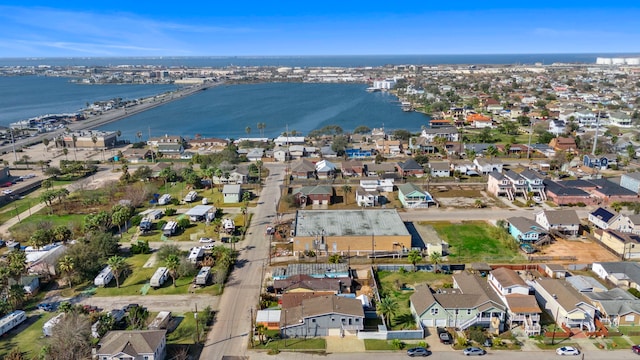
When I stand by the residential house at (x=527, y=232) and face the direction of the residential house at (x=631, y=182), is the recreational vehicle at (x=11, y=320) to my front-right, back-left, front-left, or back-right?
back-left

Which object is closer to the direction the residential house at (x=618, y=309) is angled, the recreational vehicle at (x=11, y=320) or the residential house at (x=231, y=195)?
the recreational vehicle

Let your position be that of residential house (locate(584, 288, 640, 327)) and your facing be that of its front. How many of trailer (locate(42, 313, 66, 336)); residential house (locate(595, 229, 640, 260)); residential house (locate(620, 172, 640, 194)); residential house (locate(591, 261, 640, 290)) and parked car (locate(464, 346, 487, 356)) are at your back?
3

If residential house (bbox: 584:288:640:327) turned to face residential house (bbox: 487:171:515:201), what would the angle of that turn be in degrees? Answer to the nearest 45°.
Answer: approximately 135° to its right

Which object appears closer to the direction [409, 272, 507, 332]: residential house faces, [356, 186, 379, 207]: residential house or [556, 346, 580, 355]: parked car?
the parked car

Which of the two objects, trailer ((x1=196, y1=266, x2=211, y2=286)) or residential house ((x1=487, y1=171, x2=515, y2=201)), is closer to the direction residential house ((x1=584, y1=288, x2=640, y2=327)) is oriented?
the trailer

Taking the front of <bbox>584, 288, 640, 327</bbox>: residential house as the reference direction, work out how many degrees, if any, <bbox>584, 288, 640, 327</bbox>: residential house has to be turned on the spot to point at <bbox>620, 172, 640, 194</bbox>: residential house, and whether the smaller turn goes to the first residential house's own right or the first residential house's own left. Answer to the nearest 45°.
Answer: approximately 180°

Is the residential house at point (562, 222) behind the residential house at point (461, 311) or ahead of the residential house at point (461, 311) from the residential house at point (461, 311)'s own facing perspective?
behind

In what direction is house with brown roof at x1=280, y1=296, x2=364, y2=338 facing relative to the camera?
toward the camera

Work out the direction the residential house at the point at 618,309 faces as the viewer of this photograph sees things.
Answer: facing the viewer

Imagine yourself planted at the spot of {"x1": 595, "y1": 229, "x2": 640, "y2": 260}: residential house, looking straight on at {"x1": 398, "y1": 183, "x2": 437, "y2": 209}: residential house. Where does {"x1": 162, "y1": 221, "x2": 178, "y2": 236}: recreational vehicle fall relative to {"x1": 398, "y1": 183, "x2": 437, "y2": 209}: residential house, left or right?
left

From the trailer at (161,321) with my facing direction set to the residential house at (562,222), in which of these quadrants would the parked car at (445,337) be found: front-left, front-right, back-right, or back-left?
front-right

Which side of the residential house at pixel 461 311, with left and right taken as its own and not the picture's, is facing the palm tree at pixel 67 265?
right

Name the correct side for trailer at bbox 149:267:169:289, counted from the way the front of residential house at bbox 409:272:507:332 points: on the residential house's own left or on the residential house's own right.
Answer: on the residential house's own right

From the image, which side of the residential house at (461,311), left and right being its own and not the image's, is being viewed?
front

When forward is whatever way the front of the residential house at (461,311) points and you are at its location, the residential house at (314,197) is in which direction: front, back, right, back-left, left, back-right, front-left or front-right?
back-right
